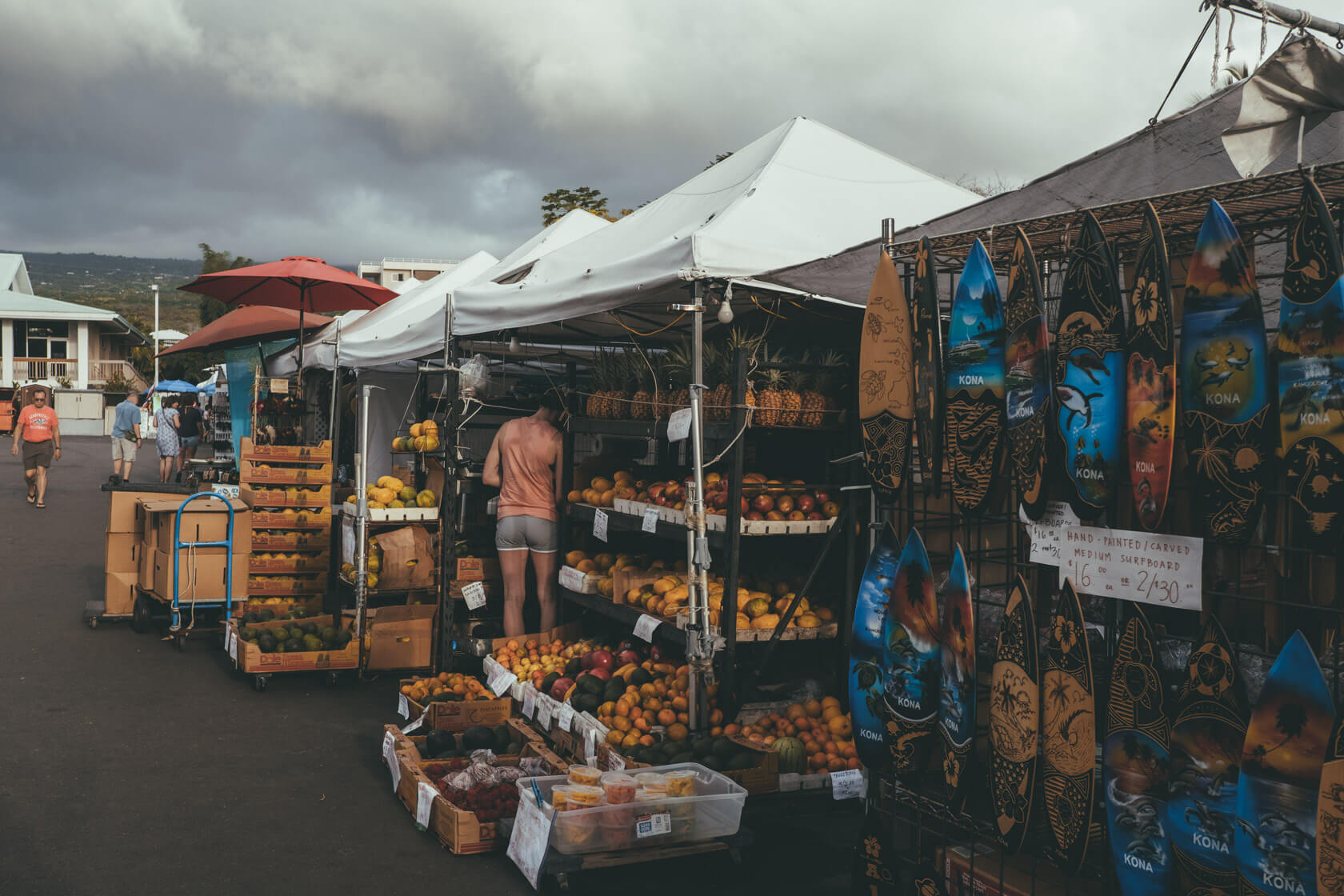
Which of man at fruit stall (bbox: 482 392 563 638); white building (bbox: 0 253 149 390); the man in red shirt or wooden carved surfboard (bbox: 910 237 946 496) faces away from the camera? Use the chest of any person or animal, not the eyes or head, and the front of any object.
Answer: the man at fruit stall

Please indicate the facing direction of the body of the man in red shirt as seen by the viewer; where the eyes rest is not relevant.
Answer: toward the camera

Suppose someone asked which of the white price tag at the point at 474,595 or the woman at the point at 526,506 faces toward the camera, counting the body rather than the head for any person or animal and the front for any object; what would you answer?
the white price tag

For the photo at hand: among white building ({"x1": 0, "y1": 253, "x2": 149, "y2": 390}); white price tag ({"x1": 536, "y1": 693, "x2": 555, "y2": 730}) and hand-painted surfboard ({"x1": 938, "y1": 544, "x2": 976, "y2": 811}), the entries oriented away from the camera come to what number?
0

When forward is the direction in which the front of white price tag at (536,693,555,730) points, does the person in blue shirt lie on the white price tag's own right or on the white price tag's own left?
on the white price tag's own right

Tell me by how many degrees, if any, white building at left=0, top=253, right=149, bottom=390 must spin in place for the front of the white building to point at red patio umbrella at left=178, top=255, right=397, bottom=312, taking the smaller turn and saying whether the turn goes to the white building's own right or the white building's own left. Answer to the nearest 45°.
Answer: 0° — it already faces it

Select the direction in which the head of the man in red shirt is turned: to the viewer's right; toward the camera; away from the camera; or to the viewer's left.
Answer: toward the camera

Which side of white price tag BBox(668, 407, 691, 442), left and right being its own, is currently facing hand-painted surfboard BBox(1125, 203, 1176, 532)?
left

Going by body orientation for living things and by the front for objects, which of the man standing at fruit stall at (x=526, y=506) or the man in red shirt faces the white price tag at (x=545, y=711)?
the man in red shirt

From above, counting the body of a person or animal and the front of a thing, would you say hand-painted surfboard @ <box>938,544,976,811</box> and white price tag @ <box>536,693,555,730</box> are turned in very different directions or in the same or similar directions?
same or similar directions

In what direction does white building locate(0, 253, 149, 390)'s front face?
toward the camera

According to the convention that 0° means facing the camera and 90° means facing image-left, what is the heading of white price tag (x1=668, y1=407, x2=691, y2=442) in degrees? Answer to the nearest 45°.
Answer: approximately 45°

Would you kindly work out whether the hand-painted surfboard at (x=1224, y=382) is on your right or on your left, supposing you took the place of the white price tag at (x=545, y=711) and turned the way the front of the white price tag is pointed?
on your left
